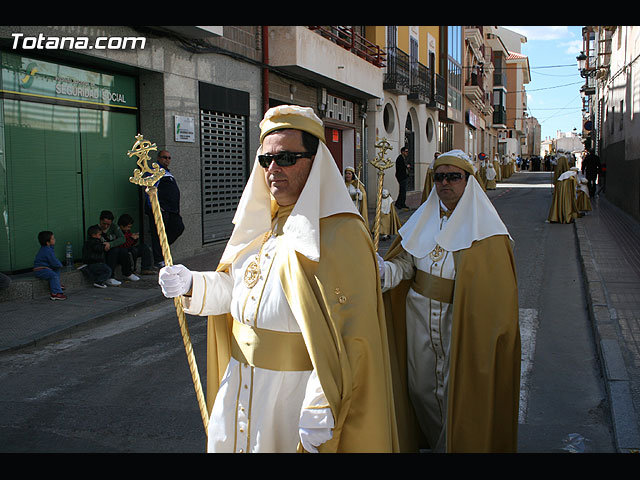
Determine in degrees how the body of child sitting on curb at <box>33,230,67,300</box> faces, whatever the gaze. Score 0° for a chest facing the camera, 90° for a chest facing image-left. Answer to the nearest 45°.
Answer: approximately 270°

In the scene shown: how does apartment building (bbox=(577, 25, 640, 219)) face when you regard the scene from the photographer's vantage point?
facing to the left of the viewer

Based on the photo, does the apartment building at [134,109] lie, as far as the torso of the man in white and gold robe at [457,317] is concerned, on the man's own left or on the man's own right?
on the man's own right

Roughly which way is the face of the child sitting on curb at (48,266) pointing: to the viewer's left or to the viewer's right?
to the viewer's right
